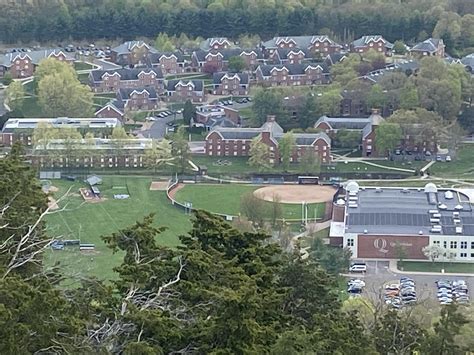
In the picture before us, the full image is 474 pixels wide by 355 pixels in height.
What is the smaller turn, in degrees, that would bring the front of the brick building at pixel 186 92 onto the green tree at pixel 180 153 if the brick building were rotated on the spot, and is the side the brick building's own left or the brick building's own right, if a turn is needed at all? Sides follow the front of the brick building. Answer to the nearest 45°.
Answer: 0° — it already faces it

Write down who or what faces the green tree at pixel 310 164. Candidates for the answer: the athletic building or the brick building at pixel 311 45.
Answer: the brick building

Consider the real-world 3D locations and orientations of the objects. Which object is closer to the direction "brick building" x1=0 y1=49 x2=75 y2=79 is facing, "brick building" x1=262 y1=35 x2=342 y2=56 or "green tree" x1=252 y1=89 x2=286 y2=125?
the green tree

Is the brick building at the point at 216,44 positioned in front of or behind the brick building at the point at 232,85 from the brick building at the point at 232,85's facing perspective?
behind

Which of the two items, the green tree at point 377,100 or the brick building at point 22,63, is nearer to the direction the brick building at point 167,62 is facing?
the green tree

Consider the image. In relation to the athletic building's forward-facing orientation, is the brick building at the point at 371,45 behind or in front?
behind

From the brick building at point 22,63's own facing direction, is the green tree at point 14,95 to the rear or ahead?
ahead

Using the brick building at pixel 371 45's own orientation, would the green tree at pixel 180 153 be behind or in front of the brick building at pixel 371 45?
in front
